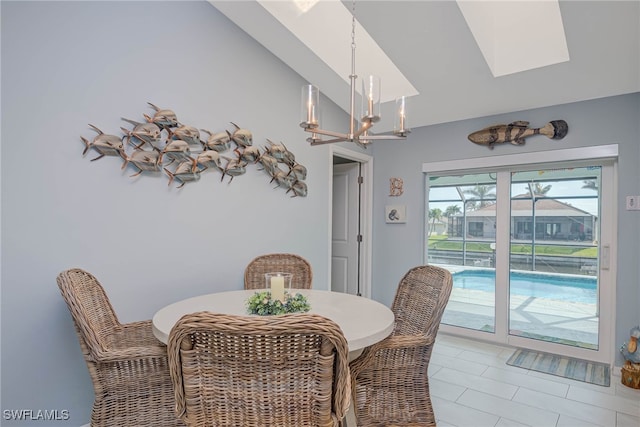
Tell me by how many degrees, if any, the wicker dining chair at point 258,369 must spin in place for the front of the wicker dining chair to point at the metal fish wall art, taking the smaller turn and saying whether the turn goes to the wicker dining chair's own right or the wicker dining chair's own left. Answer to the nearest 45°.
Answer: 0° — it already faces it

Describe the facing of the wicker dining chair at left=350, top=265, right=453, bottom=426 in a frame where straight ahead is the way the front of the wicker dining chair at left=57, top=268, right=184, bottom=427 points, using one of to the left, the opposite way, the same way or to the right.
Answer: the opposite way

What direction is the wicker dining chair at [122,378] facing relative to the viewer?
to the viewer's right

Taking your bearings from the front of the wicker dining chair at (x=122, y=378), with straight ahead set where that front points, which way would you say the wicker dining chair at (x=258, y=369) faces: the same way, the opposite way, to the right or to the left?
to the left

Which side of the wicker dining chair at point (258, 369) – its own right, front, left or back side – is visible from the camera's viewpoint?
back

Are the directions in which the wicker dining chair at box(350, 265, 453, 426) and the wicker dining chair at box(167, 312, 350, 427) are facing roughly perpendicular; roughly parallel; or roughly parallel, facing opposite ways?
roughly perpendicular

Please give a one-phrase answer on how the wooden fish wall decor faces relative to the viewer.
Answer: facing to the left of the viewer

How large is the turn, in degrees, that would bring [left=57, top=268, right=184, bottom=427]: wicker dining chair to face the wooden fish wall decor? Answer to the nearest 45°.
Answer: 0° — it already faces it

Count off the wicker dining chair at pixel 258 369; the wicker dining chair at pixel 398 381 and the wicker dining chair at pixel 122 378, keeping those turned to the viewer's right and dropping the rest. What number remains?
1

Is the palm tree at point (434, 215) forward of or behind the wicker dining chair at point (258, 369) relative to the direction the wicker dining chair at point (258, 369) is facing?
forward

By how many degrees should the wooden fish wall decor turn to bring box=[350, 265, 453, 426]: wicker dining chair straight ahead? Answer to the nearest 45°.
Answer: approximately 90° to its left

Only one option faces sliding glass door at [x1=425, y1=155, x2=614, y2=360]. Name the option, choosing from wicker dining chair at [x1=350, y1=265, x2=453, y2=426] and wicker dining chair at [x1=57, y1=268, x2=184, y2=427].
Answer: wicker dining chair at [x1=57, y1=268, x2=184, y2=427]

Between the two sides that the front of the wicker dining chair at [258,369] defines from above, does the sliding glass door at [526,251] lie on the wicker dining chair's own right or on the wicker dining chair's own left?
on the wicker dining chair's own right

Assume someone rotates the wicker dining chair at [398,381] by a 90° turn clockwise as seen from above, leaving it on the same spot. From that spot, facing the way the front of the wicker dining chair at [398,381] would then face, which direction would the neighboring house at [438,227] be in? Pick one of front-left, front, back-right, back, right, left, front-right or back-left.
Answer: front-right
